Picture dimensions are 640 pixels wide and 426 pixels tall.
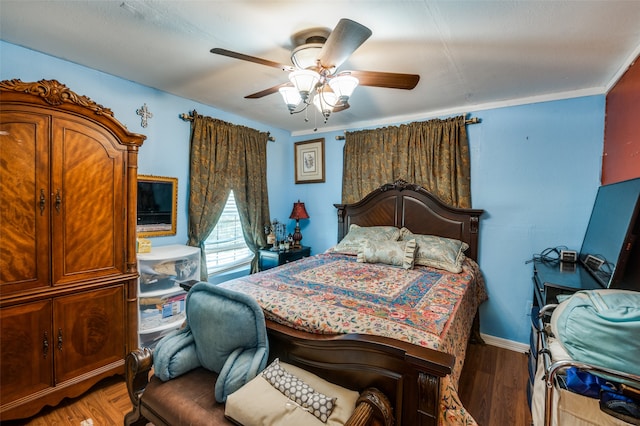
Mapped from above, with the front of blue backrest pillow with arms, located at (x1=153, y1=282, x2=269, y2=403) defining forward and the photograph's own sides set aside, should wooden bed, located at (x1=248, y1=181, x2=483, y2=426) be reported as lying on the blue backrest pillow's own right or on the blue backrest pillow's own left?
on the blue backrest pillow's own left

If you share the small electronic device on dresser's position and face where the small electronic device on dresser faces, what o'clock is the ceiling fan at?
The ceiling fan is roughly at 1 o'clock from the small electronic device on dresser.

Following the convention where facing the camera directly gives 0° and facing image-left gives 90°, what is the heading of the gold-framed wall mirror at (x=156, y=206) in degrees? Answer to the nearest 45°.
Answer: approximately 315°

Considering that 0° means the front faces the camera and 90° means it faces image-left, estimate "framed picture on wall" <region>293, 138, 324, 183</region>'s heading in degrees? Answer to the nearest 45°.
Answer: approximately 45°

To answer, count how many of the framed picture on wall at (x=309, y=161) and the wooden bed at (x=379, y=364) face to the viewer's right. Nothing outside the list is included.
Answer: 0

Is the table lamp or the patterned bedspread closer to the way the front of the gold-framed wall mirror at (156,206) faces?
the patterned bedspread

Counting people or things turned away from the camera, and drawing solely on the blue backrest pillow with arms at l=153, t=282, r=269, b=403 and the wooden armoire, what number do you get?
0

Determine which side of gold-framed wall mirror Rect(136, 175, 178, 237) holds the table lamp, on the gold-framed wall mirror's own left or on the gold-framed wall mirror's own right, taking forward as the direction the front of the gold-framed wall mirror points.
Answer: on the gold-framed wall mirror's own left

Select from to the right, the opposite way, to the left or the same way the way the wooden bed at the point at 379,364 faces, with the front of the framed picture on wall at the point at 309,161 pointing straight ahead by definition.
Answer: the same way

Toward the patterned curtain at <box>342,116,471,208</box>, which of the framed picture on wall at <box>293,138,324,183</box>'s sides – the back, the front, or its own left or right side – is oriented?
left

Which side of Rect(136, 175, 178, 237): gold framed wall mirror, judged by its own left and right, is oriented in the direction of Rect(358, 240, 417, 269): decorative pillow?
front

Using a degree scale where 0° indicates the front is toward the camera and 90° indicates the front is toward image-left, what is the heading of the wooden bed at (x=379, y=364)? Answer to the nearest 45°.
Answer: approximately 45°

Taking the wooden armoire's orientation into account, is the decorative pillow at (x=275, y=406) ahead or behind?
ahead
